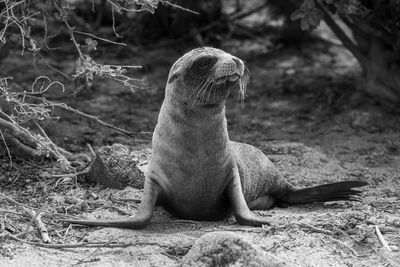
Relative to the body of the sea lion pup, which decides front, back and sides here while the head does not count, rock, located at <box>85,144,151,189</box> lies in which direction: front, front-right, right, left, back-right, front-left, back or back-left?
right

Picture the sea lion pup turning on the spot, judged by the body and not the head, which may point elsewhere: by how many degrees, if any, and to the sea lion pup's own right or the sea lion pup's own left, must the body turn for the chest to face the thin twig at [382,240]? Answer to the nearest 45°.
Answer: approximately 90° to the sea lion pup's own left

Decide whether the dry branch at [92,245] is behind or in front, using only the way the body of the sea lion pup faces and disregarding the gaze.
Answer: in front

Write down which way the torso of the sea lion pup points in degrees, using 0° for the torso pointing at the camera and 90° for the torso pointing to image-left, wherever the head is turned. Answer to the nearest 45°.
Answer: approximately 45°

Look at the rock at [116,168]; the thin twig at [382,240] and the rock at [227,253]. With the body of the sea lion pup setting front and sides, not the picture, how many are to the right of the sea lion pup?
1

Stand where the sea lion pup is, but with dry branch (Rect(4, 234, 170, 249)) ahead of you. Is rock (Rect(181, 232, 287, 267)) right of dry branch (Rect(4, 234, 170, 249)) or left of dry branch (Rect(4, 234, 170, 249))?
left

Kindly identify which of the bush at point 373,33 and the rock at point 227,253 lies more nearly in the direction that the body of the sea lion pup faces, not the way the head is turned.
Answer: the rock

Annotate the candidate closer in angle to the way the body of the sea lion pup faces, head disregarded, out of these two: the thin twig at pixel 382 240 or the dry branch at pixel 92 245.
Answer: the dry branch

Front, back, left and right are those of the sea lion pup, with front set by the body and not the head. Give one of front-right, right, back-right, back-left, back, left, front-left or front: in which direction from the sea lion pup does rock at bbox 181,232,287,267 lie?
front-left

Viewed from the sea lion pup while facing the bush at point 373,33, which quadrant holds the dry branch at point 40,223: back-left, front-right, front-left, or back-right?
back-left
